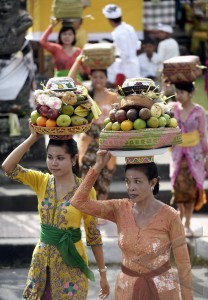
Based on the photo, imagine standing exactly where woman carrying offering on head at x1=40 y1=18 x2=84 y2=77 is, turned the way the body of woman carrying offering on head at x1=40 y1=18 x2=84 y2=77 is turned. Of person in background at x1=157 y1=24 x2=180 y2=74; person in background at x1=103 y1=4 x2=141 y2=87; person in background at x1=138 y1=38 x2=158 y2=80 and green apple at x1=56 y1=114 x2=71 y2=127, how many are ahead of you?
1

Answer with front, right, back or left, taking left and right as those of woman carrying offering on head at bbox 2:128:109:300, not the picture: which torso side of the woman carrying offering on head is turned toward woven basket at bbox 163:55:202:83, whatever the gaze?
back

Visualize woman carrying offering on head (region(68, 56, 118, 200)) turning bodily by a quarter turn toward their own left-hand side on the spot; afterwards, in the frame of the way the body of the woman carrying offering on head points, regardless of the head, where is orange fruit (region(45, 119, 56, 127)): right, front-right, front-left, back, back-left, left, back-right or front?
right

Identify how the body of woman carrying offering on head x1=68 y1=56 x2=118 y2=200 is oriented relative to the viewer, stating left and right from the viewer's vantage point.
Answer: facing the viewer

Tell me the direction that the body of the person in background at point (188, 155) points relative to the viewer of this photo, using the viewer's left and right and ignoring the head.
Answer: facing the viewer and to the left of the viewer

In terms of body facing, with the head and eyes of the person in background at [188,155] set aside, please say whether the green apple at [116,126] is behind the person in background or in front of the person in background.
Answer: in front
